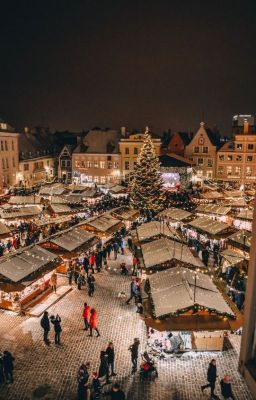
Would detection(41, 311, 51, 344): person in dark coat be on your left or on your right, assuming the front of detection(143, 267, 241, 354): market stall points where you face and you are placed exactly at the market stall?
on your right

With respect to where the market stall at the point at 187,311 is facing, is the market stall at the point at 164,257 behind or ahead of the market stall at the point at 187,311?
behind

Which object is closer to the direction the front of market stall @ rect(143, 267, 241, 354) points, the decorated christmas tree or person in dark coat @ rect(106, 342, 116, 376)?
the person in dark coat

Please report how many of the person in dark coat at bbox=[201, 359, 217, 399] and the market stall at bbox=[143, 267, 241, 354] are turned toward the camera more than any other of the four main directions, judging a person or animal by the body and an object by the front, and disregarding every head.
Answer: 1

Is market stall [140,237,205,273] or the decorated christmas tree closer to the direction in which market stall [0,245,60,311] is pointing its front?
the market stall

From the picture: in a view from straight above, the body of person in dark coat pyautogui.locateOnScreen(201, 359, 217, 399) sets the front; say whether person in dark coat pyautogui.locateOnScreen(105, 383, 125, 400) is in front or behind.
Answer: behind

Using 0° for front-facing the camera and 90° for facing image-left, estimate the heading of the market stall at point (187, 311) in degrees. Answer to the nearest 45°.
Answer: approximately 0°
